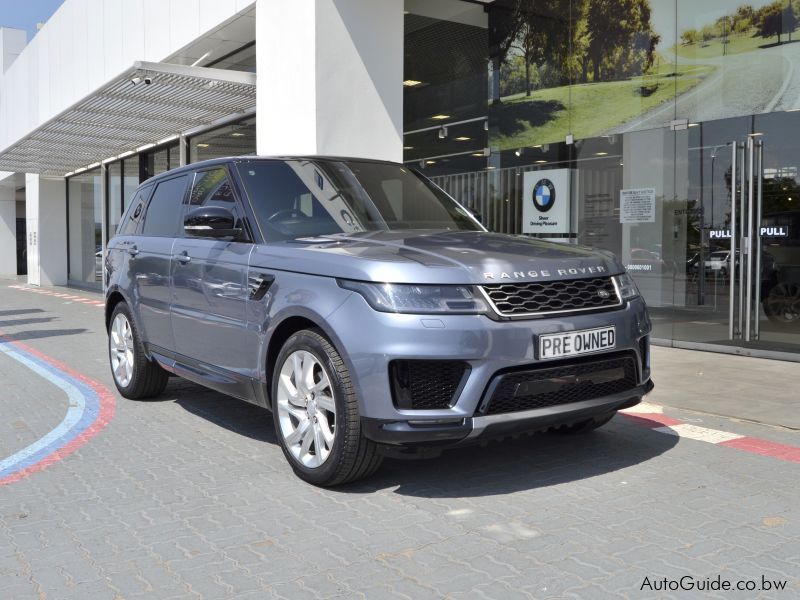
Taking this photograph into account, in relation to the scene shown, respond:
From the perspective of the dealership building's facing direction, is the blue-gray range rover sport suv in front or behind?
in front

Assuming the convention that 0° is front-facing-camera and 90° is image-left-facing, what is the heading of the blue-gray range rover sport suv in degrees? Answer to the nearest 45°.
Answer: approximately 315°

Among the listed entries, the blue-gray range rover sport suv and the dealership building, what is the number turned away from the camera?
0

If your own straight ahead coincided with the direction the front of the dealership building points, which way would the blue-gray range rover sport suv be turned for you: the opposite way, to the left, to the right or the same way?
to the left

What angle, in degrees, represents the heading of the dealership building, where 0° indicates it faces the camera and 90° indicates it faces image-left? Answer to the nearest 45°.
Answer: approximately 45°

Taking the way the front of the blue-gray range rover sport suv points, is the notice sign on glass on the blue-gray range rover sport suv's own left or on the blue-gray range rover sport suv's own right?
on the blue-gray range rover sport suv's own left
